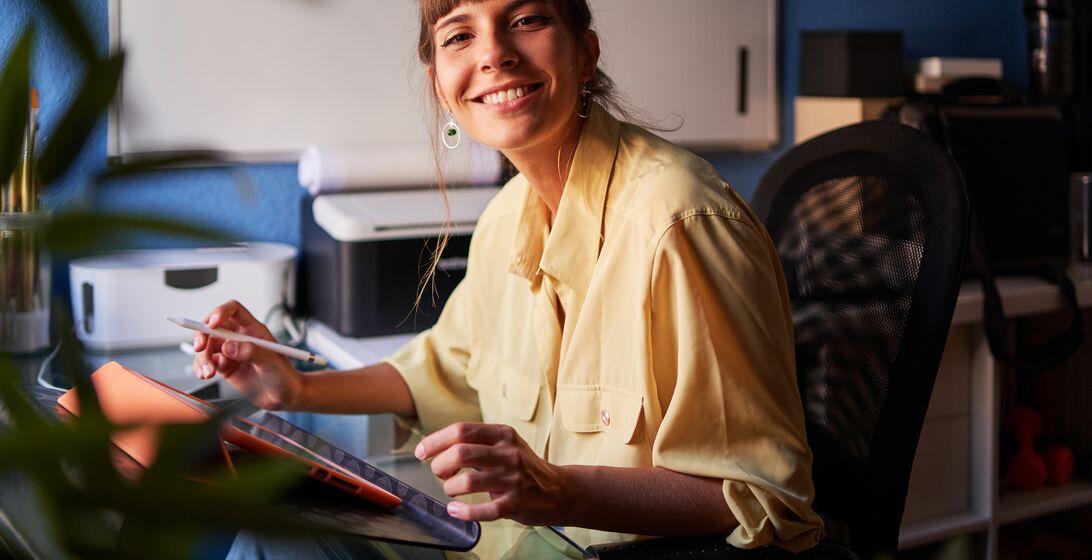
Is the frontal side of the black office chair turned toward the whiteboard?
no

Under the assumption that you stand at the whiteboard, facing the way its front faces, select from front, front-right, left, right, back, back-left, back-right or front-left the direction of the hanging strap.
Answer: left

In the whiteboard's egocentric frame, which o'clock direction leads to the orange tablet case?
The orange tablet case is roughly at 12 o'clock from the whiteboard.

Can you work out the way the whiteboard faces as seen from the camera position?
facing the viewer

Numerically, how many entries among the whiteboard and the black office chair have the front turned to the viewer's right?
0

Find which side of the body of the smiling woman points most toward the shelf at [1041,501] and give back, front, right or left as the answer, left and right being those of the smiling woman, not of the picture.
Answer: back

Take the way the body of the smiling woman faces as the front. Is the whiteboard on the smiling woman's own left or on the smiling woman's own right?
on the smiling woman's own right

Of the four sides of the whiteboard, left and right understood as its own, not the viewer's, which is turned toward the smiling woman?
front

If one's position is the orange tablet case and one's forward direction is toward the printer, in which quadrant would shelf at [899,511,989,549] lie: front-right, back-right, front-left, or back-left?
front-right

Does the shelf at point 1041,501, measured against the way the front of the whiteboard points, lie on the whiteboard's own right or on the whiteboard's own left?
on the whiteboard's own left

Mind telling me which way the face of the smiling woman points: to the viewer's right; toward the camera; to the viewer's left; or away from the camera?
toward the camera

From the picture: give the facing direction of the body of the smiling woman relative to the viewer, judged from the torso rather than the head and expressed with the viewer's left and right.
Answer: facing the viewer and to the left of the viewer

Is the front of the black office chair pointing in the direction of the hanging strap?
no
